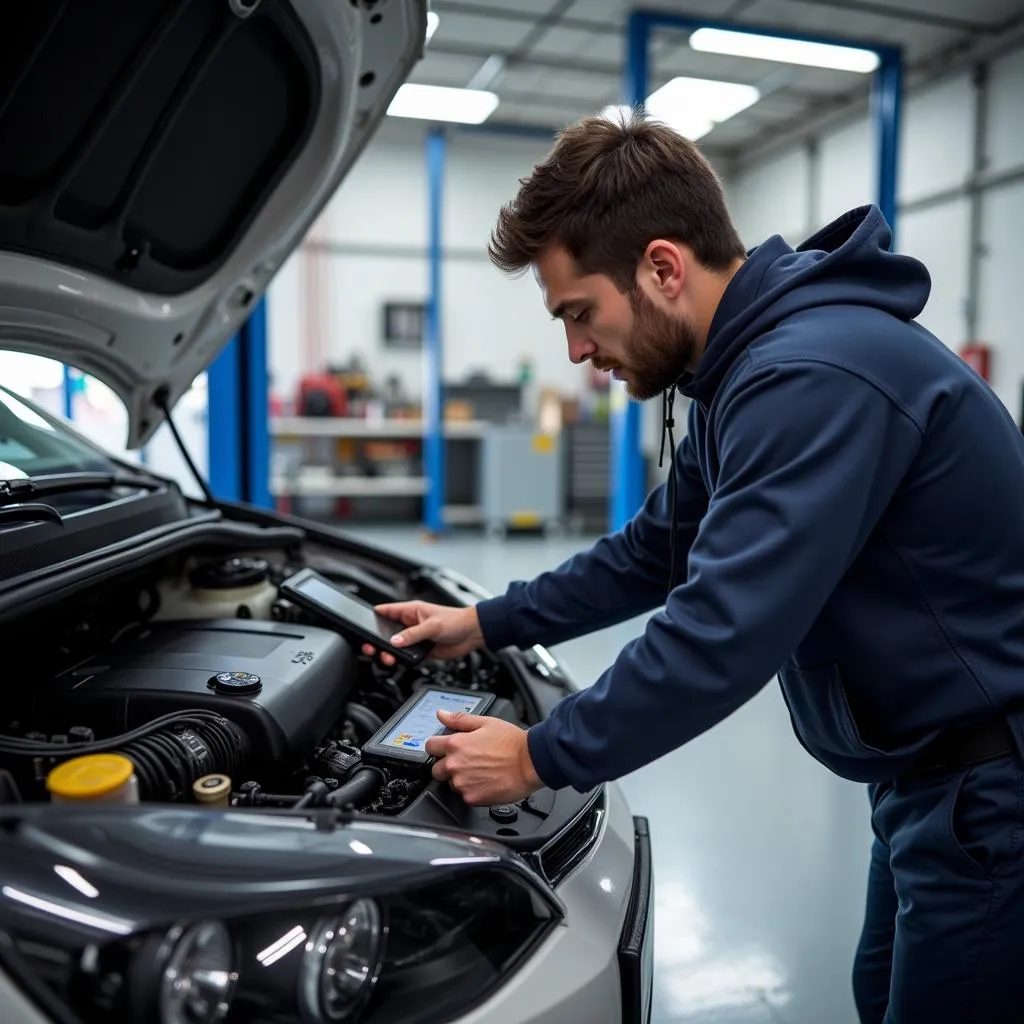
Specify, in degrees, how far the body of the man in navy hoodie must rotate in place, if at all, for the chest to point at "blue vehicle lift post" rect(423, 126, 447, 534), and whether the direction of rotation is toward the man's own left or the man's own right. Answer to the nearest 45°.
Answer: approximately 90° to the man's own right

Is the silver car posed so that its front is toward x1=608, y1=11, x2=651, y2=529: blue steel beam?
no

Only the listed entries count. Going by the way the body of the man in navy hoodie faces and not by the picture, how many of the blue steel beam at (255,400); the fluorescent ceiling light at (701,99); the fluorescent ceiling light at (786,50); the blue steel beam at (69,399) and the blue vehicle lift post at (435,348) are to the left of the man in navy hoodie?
0

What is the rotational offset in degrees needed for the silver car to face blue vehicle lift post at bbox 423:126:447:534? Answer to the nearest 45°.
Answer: approximately 135° to its left

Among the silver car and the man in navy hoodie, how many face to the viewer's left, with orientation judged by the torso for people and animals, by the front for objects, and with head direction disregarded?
1

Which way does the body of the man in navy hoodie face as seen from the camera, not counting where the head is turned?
to the viewer's left

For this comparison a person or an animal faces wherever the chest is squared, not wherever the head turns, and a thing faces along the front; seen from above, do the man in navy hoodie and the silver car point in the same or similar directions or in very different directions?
very different directions

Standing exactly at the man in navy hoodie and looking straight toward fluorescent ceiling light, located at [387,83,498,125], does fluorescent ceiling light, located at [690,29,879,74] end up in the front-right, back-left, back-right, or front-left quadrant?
front-right

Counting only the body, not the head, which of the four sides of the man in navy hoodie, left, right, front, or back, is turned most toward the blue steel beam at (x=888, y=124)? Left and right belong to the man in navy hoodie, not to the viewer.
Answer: right

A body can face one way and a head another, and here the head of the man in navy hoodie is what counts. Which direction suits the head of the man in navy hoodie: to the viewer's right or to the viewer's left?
to the viewer's left

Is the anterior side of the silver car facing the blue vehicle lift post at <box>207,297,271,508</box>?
no

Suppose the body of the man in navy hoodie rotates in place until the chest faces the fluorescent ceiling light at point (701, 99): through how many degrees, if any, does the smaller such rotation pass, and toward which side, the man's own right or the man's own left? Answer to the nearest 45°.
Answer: approximately 90° to the man's own right

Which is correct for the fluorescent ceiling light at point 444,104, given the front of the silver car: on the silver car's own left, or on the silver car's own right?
on the silver car's own left

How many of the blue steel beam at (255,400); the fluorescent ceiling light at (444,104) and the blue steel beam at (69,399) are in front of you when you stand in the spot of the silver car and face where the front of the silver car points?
0

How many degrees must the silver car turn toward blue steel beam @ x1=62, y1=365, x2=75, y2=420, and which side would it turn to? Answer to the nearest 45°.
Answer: approximately 135° to its left

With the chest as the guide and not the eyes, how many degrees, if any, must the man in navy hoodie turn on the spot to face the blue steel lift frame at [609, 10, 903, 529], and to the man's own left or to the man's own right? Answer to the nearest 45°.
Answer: approximately 90° to the man's own right

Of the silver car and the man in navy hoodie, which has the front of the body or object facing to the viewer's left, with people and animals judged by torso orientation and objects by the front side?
the man in navy hoodie

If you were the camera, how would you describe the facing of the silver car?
facing the viewer and to the right of the viewer
